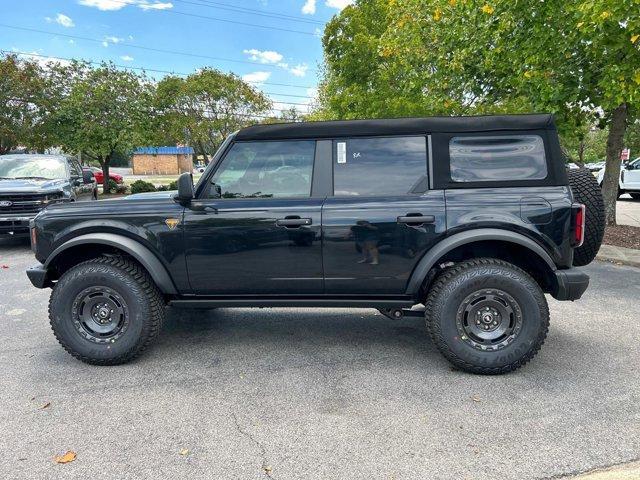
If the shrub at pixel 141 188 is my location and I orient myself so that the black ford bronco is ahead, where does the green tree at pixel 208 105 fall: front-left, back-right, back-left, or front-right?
back-left

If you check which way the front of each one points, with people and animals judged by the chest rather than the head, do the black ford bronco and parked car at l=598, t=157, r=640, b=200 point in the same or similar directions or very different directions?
same or similar directions

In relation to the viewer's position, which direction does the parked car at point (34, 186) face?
facing the viewer and to the left of the viewer

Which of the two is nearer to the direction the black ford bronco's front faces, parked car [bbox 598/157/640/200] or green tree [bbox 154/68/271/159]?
the green tree

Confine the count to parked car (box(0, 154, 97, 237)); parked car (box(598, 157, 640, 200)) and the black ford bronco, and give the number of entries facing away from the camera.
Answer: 0

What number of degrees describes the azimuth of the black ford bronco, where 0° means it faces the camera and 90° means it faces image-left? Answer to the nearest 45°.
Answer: approximately 90°

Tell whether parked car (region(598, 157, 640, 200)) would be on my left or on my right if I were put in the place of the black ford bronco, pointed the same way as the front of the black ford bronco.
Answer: on my right

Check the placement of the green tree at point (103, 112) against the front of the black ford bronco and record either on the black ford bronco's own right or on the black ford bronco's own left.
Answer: on the black ford bronco's own right

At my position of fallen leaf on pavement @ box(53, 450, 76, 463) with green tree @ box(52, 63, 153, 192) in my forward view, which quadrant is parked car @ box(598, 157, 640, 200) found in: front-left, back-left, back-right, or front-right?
front-right

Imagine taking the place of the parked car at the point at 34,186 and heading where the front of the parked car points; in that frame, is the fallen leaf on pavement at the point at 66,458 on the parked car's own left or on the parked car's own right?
on the parked car's own left

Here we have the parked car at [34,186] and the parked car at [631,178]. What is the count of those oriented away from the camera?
0
